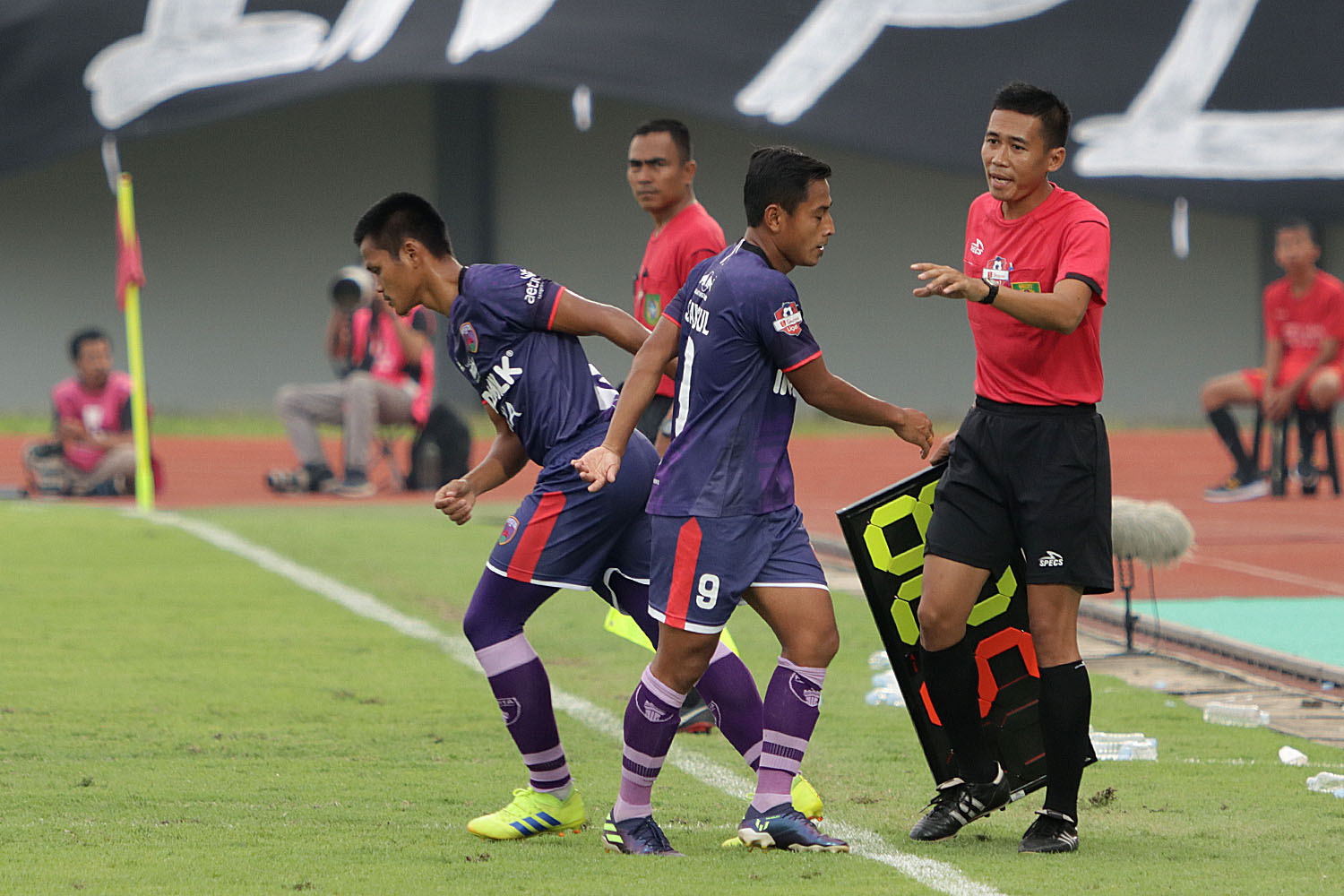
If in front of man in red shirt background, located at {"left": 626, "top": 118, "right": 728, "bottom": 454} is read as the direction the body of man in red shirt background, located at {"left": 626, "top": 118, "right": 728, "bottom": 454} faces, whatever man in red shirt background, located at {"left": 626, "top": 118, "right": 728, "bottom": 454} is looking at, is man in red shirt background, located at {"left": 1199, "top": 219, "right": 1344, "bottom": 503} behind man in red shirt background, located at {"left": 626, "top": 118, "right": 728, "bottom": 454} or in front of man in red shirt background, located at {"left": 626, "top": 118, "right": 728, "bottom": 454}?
behind

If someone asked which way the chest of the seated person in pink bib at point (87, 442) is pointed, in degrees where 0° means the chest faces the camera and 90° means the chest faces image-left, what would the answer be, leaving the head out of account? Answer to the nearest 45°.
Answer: approximately 0°

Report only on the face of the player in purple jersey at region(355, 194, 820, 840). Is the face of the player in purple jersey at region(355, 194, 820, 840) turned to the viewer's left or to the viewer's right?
to the viewer's left

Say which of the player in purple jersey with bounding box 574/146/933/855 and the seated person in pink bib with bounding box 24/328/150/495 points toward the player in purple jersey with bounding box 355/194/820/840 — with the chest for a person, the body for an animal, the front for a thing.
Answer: the seated person in pink bib

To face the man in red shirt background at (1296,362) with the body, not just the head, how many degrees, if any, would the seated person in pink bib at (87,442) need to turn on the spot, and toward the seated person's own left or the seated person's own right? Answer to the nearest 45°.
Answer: approximately 90° to the seated person's own left
